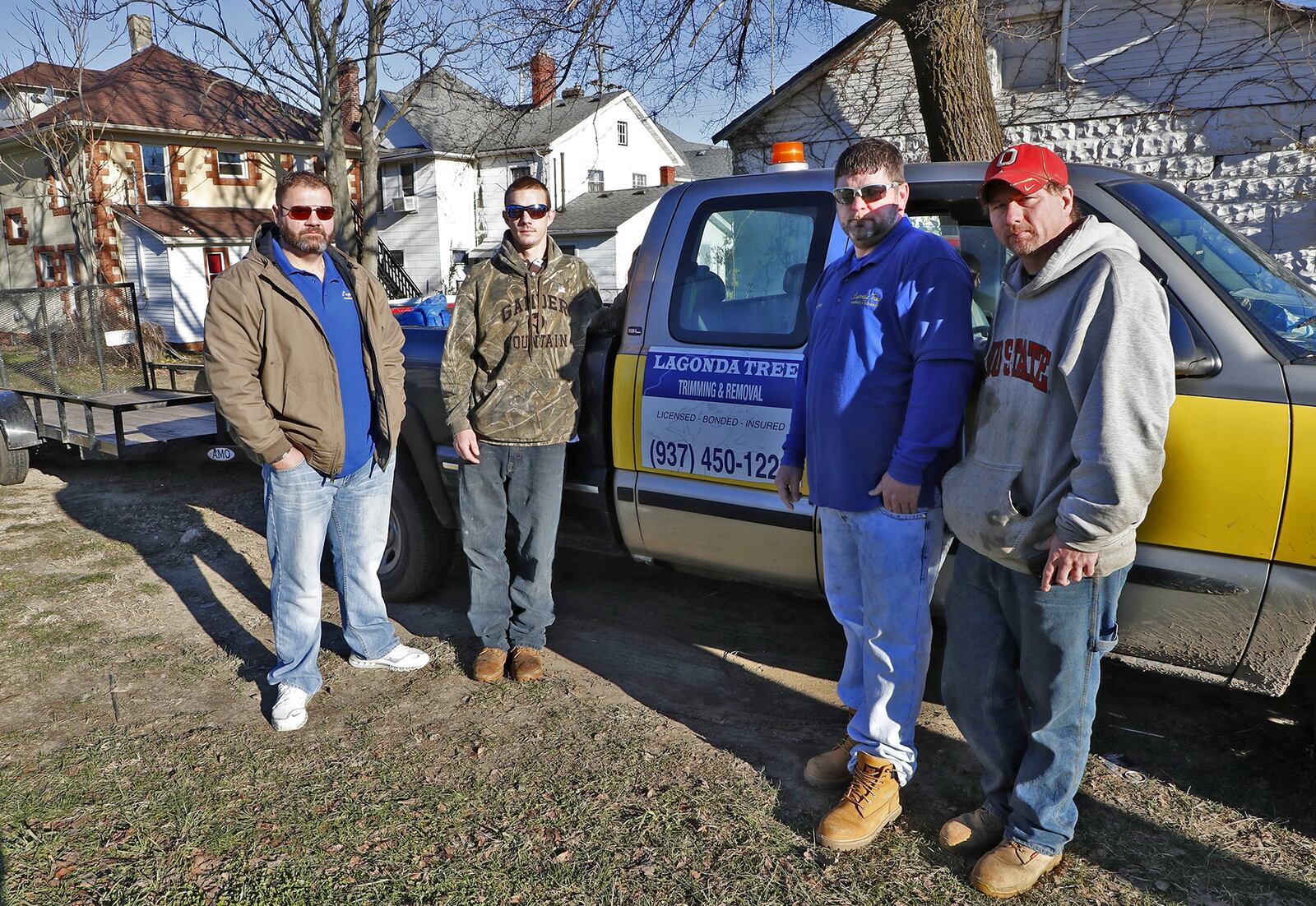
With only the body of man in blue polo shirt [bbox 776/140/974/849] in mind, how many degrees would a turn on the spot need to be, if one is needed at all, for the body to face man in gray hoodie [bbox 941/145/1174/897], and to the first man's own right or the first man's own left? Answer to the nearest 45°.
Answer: approximately 90° to the first man's own left

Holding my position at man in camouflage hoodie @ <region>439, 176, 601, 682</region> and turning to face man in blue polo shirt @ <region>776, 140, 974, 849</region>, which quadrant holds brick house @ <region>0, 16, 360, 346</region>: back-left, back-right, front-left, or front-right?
back-left

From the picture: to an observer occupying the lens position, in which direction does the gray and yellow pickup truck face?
facing the viewer and to the right of the viewer

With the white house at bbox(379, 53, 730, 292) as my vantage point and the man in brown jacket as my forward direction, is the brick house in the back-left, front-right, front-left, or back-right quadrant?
front-right

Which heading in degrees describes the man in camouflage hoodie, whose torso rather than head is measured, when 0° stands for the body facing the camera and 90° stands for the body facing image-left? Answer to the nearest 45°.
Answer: approximately 0°

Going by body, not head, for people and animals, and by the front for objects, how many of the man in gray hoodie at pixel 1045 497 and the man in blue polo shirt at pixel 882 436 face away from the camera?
0

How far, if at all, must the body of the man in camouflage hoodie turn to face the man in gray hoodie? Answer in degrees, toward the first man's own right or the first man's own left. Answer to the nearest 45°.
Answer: approximately 45° to the first man's own left

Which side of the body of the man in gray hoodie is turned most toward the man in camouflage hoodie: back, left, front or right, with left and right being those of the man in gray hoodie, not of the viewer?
right

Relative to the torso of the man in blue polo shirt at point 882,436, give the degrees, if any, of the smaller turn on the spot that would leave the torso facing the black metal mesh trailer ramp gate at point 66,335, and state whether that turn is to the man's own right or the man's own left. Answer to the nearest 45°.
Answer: approximately 90° to the man's own right

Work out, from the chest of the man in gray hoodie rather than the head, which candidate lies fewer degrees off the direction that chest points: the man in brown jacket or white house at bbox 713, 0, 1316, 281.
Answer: the man in brown jacket

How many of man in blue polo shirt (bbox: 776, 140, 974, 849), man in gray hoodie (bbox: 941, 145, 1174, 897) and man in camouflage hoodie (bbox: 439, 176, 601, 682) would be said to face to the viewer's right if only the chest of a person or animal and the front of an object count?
0

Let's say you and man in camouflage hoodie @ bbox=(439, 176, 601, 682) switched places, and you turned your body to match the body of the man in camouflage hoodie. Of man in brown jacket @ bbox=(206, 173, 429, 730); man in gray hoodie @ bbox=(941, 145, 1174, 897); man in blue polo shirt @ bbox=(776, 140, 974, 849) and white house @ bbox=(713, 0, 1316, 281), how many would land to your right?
1

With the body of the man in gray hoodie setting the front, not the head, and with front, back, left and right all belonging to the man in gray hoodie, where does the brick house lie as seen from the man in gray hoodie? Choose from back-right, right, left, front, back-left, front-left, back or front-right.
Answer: right

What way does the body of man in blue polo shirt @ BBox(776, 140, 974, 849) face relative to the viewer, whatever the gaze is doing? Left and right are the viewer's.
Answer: facing the viewer and to the left of the viewer

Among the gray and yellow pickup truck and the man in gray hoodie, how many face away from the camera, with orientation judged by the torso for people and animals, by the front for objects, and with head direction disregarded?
0
